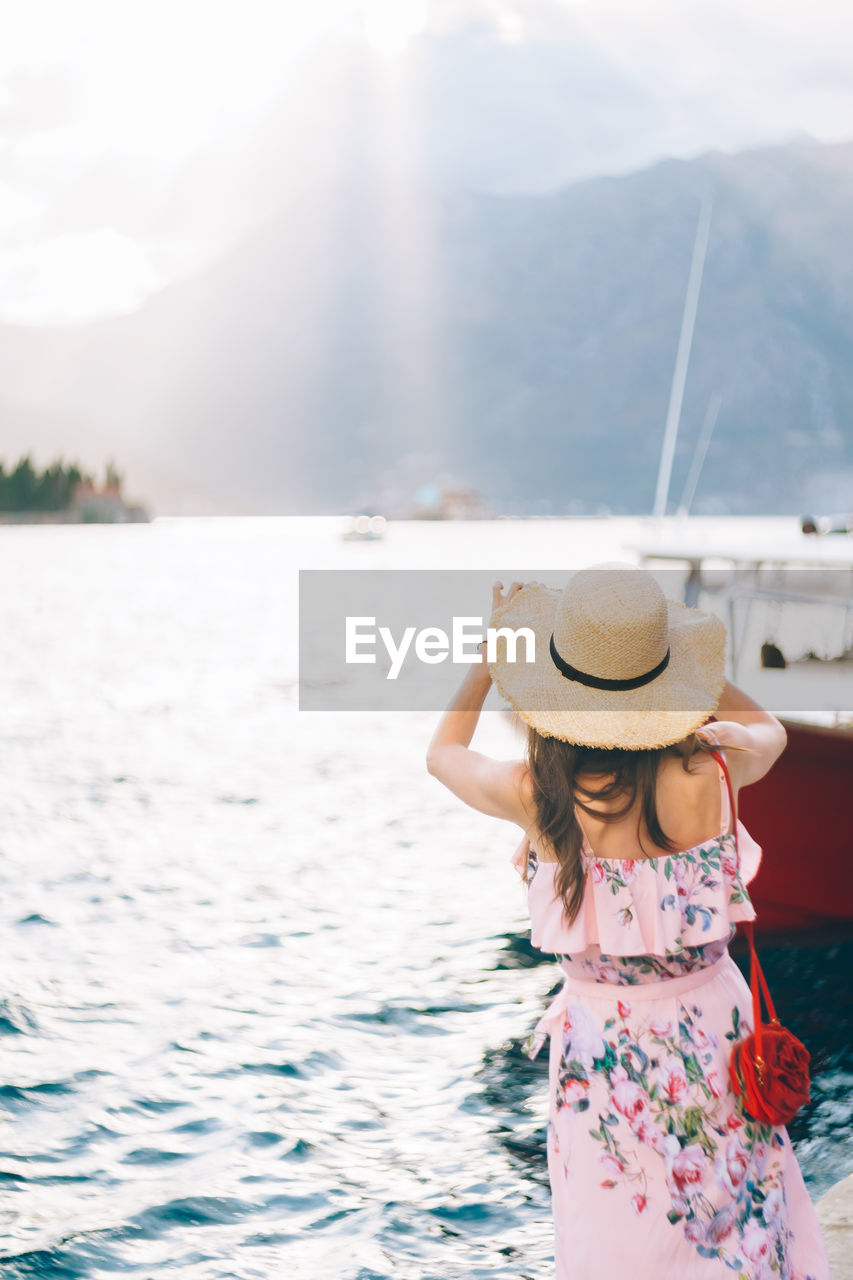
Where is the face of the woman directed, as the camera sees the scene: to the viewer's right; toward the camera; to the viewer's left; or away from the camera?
away from the camera

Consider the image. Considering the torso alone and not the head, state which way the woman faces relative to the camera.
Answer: away from the camera
